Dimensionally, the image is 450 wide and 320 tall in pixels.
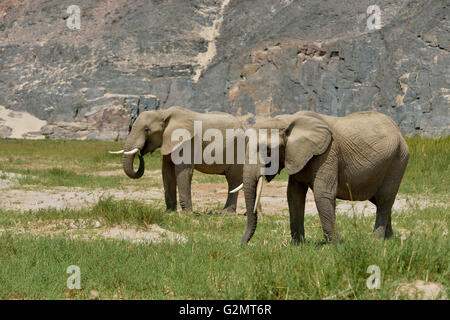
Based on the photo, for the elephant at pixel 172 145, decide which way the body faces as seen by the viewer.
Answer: to the viewer's left

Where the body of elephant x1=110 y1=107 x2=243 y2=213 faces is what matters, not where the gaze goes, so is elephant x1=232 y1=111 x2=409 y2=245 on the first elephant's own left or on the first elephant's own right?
on the first elephant's own left
